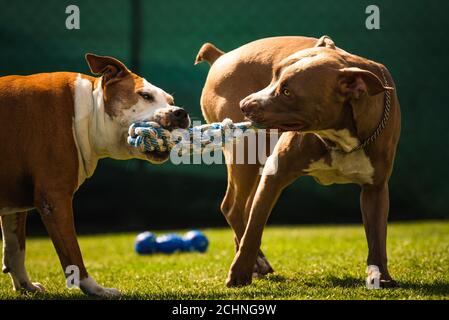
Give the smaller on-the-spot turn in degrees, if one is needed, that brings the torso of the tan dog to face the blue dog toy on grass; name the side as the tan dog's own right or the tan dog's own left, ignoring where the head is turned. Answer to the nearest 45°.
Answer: approximately 180°

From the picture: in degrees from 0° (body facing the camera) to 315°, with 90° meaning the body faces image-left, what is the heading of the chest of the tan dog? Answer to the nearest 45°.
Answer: approximately 315°

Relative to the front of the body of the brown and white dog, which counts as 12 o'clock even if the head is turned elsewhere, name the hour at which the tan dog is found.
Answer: The tan dog is roughly at 12 o'clock from the brown and white dog.

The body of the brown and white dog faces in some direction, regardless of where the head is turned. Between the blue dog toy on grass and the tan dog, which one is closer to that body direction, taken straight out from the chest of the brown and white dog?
the tan dog

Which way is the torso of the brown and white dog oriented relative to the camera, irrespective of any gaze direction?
to the viewer's right

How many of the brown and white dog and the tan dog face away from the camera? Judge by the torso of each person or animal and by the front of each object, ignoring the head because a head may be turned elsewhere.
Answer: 0
